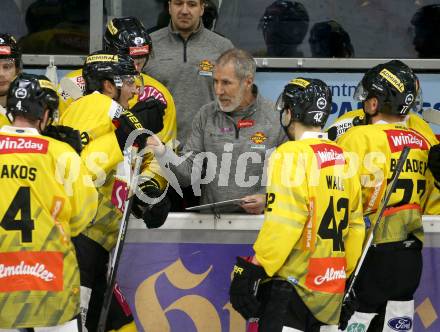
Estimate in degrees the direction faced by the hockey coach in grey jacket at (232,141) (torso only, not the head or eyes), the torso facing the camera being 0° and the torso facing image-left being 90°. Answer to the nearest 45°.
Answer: approximately 45°

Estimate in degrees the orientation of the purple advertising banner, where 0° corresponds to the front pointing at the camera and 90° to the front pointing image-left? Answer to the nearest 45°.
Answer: approximately 0°
